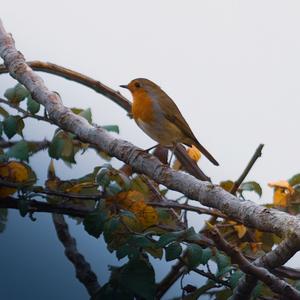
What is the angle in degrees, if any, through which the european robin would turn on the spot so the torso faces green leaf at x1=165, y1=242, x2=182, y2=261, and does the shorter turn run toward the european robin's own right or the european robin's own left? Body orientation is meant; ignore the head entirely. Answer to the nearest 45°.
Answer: approximately 90° to the european robin's own left

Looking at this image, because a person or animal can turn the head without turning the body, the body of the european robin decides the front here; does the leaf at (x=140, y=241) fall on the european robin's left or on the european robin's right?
on the european robin's left

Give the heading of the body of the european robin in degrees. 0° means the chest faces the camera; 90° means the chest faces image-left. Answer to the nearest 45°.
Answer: approximately 90°

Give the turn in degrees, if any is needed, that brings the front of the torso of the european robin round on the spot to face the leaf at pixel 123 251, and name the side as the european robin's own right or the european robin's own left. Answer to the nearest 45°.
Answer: approximately 90° to the european robin's own left

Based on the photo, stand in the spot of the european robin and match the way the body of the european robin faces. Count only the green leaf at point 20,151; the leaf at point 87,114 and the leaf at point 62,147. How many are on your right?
0
